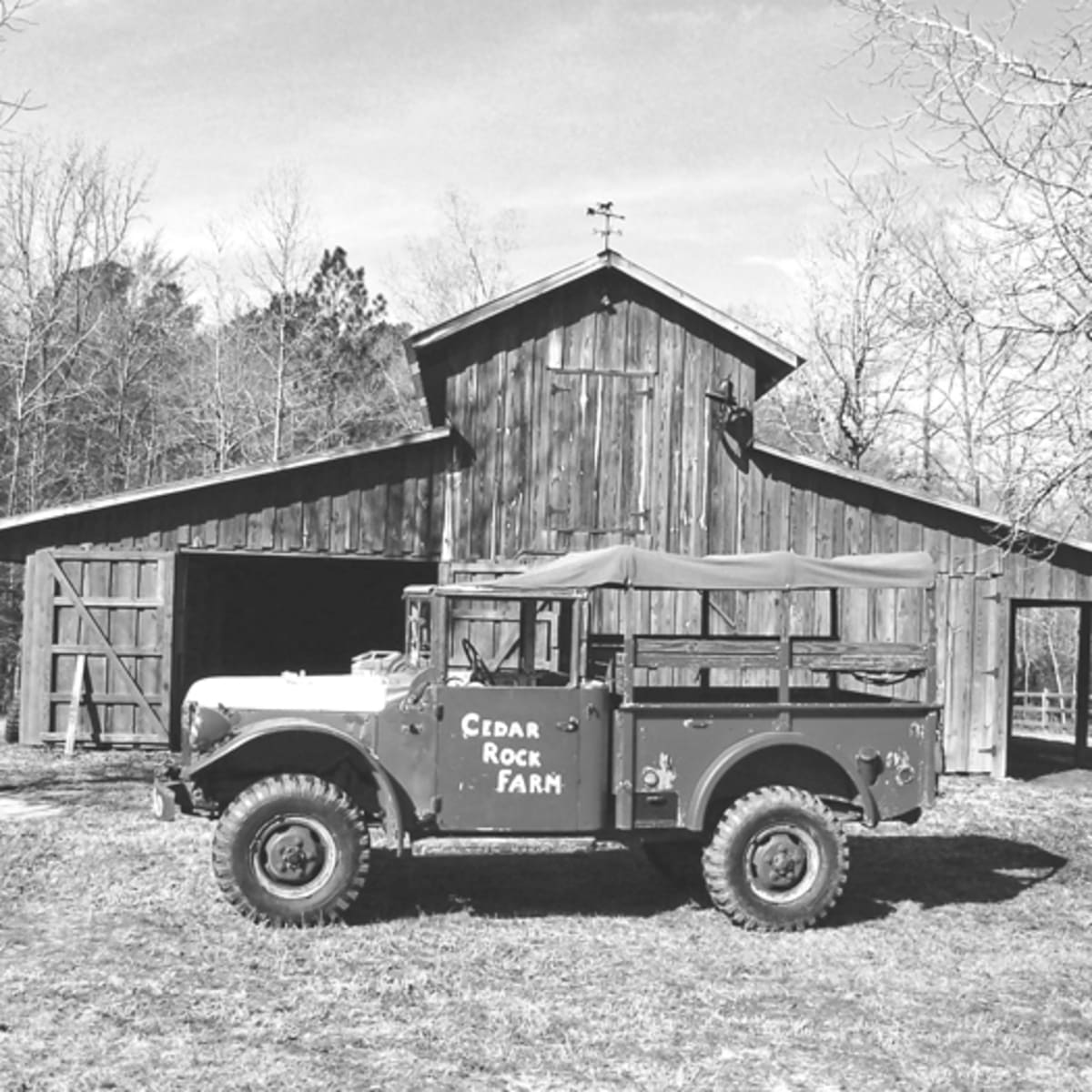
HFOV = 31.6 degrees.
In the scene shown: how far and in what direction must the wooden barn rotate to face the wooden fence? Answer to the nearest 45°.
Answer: approximately 135° to its left

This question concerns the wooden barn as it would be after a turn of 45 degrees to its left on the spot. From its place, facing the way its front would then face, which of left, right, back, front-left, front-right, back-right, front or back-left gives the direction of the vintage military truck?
front-right

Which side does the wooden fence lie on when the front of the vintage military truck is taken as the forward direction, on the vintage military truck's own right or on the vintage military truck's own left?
on the vintage military truck's own right

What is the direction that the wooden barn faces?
toward the camera

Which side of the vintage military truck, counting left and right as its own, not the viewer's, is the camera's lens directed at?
left
